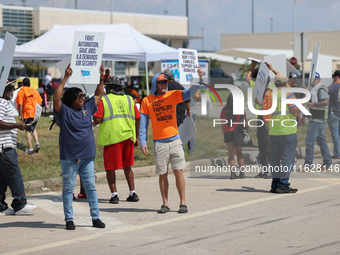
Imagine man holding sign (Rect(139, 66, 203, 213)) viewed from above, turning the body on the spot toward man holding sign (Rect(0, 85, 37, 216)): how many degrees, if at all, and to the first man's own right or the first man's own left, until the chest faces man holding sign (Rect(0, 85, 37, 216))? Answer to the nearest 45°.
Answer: approximately 90° to the first man's own right

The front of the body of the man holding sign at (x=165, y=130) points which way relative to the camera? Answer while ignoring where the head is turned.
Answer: toward the camera

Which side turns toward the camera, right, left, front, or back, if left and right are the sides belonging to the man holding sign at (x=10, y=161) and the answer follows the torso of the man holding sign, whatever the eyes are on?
right

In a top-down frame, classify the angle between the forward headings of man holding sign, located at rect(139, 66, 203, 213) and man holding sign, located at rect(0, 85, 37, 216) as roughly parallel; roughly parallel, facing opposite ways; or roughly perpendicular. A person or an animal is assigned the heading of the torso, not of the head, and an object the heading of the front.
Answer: roughly perpendicular

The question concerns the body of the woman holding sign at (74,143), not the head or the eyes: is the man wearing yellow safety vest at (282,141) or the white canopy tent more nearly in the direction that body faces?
the man wearing yellow safety vest

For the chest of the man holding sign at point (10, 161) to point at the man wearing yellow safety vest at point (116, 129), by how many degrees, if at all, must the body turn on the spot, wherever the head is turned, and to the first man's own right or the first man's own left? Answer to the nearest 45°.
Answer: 0° — they already face them

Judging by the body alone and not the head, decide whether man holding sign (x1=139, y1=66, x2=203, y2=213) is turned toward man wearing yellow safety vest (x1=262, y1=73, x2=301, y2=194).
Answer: no

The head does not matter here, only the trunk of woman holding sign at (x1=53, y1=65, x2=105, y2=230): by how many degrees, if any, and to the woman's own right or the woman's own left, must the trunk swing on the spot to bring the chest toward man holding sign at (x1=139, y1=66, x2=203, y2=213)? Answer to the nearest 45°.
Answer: approximately 90° to the woman's own left

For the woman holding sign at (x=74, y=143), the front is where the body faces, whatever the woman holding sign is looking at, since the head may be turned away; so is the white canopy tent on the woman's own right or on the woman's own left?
on the woman's own left

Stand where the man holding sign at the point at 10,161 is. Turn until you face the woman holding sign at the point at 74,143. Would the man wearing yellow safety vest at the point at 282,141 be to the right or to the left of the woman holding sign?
left

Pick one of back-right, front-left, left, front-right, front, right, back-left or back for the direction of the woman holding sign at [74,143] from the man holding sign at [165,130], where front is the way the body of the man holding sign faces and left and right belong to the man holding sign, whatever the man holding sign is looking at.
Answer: front-right

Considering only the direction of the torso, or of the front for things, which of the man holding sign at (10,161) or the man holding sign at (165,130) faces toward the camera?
the man holding sign at (165,130)

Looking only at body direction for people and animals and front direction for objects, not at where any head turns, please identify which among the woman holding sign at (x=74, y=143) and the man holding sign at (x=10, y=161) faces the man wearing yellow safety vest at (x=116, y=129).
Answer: the man holding sign

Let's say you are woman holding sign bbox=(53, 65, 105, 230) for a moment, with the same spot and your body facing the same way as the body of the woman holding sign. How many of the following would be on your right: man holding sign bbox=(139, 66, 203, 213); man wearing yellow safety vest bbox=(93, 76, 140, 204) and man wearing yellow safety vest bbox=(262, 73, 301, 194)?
0

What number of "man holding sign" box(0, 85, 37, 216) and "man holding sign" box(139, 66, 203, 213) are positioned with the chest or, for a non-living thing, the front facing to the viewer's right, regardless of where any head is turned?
1

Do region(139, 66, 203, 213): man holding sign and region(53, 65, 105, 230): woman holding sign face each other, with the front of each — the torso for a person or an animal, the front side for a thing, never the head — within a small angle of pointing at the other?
no

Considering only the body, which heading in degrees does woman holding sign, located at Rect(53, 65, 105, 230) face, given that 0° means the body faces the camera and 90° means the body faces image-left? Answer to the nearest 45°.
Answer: approximately 315°

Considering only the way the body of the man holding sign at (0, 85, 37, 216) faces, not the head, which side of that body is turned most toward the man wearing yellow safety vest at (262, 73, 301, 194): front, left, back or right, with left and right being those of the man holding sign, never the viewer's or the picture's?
front
